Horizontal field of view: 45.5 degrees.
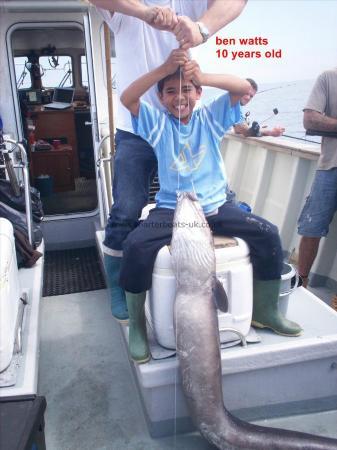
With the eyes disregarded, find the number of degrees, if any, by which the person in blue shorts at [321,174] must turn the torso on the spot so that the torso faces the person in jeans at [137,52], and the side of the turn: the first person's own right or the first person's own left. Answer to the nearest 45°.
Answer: approximately 45° to the first person's own right

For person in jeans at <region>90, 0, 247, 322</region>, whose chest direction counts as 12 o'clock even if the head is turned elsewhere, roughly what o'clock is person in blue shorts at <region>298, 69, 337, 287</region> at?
person in blue shorts at <region>298, 69, 337, 287</region> is roughly at 9 o'clock from person in jeans at <region>90, 0, 247, 322</region>.

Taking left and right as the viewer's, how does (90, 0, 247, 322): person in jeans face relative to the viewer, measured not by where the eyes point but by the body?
facing the viewer and to the right of the viewer

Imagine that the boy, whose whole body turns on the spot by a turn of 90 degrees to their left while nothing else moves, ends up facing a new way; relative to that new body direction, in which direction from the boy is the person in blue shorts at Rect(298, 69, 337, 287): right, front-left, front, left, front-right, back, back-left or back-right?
front-left

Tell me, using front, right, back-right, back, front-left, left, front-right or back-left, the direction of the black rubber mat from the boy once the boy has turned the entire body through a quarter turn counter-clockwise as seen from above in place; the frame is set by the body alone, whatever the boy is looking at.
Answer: back-left

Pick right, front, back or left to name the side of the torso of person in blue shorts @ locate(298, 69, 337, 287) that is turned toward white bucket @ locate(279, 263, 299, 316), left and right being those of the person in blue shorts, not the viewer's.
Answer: front

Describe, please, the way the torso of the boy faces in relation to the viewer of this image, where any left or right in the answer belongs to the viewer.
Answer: facing the viewer
